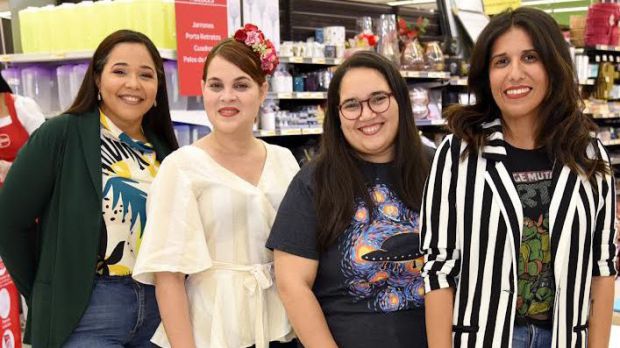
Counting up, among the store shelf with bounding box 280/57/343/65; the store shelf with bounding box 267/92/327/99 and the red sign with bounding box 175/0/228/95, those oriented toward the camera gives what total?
3

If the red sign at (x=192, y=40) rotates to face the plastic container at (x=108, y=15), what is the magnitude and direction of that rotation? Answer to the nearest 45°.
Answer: approximately 90° to its right

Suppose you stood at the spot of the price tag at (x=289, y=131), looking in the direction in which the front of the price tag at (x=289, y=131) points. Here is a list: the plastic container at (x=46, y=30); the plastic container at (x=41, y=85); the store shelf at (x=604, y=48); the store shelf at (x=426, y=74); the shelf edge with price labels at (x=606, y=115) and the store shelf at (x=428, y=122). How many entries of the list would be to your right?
2

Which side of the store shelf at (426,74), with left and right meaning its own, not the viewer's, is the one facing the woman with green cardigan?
front

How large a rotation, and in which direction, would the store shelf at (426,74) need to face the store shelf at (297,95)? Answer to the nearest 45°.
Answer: approximately 45° to its right

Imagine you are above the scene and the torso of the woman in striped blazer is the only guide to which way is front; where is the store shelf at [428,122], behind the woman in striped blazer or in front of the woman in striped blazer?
behind

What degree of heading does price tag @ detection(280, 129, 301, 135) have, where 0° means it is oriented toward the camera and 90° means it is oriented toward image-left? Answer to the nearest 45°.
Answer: approximately 0°

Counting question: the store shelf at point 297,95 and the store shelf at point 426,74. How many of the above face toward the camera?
2
